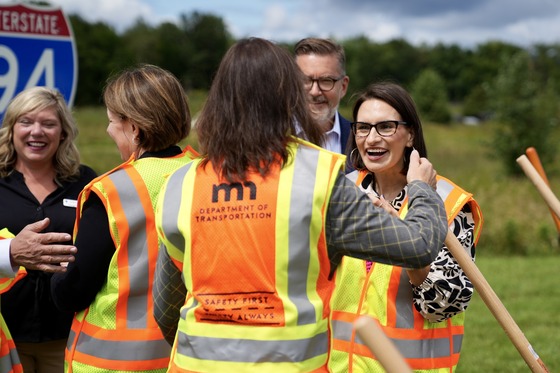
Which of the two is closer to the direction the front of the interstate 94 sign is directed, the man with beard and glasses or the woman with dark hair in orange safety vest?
the woman with dark hair in orange safety vest

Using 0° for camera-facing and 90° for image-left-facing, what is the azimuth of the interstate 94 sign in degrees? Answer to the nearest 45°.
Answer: approximately 0°

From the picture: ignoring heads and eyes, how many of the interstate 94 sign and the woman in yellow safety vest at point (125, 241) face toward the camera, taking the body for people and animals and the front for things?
1

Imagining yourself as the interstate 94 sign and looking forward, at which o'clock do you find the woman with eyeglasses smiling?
The woman with eyeglasses smiling is roughly at 11 o'clock from the interstate 94 sign.

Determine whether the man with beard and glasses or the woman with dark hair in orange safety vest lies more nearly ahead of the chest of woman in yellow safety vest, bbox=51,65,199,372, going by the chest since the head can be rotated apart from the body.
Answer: the man with beard and glasses

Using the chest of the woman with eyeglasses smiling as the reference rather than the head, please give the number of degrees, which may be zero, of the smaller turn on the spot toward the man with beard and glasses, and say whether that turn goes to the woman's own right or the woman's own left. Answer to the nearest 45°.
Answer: approximately 135° to the woman's own right

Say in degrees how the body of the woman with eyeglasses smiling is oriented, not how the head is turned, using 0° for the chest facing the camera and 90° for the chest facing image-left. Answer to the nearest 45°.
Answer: approximately 45°
